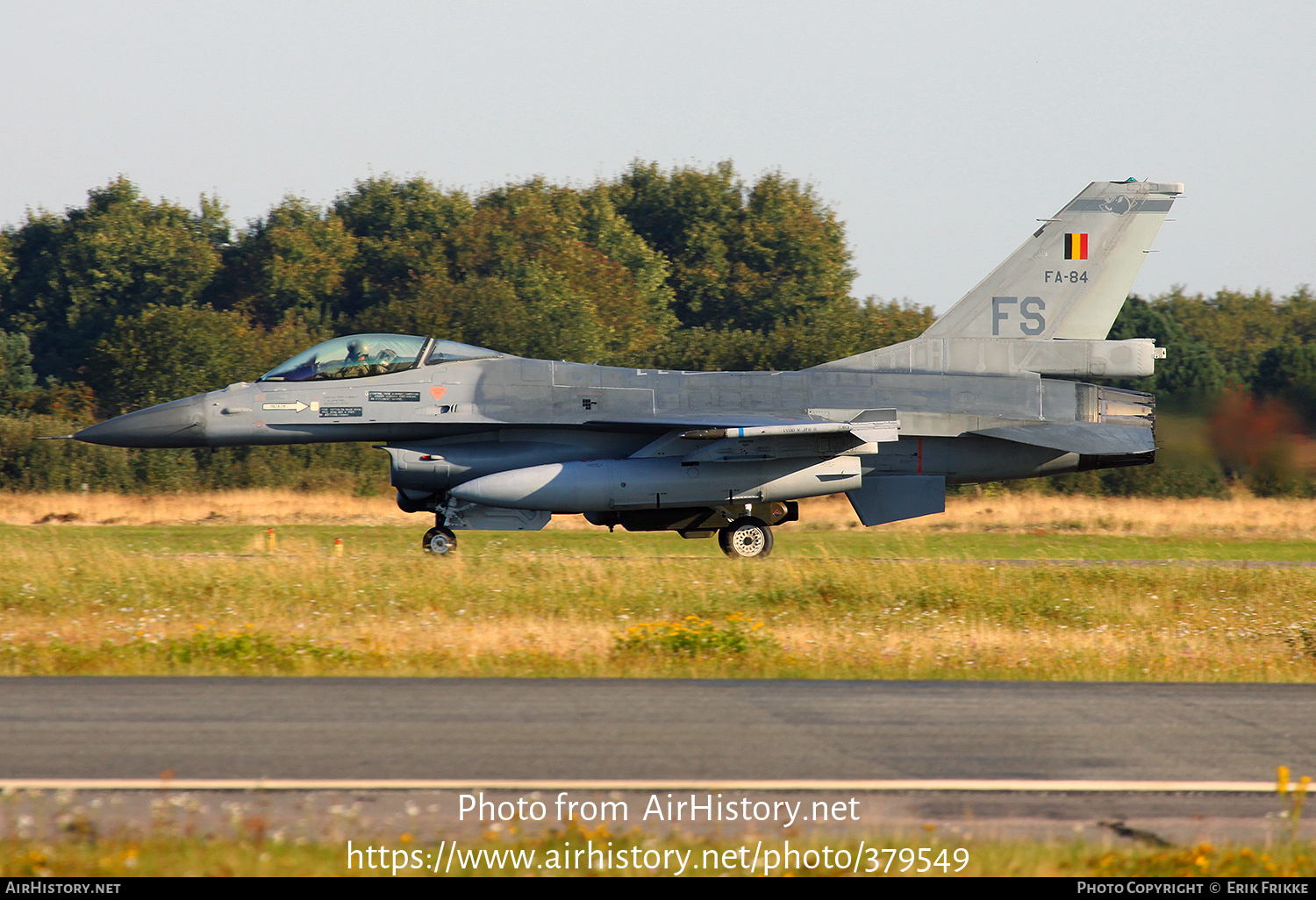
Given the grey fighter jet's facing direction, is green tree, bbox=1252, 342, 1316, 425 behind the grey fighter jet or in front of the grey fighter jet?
behind

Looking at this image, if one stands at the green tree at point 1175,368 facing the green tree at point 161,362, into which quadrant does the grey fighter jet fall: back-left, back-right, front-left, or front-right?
front-left

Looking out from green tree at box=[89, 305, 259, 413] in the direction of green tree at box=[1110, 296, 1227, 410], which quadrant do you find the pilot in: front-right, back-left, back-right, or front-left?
front-right

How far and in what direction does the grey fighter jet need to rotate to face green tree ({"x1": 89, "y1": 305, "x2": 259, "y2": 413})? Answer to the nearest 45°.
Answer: approximately 45° to its right

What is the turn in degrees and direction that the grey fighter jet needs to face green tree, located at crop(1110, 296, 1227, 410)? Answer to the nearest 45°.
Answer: approximately 135° to its right

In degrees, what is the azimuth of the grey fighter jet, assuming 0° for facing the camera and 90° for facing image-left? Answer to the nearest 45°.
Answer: approximately 90°
